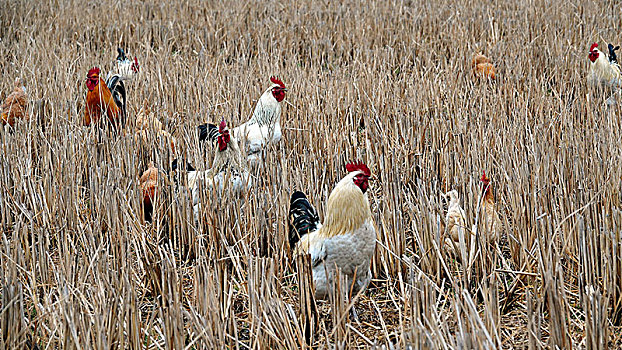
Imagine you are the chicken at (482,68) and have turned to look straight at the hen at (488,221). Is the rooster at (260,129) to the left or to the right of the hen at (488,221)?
right

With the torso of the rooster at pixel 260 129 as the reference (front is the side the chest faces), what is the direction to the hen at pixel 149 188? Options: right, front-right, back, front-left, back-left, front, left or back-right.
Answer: back-right

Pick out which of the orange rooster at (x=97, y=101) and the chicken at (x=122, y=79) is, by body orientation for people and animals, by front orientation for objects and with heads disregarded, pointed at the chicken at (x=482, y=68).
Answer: the chicken at (x=122, y=79)

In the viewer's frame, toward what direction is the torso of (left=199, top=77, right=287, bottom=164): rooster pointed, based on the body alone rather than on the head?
to the viewer's right

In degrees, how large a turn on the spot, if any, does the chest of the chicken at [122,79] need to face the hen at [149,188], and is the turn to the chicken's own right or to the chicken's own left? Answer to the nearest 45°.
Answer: approximately 90° to the chicken's own right

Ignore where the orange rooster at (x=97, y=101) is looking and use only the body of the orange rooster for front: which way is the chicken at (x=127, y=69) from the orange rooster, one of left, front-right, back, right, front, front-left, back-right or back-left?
back-right

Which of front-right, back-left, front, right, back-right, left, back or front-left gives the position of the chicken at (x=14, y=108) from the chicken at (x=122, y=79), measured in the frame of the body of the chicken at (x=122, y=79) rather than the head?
back

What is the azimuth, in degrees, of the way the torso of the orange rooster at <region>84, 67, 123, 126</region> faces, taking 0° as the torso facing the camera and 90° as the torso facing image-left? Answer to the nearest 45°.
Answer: approximately 45°

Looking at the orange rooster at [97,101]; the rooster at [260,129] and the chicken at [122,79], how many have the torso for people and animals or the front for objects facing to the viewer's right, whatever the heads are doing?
2

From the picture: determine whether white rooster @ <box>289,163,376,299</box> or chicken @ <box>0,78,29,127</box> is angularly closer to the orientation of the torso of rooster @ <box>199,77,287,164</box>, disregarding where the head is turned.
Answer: the white rooster

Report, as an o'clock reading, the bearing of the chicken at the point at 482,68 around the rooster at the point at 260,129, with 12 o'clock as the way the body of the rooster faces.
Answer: The chicken is roughly at 11 o'clock from the rooster.
